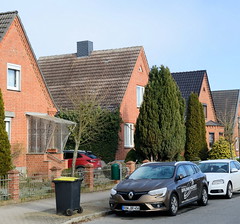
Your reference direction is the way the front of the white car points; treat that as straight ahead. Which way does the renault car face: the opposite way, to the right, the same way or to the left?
the same way

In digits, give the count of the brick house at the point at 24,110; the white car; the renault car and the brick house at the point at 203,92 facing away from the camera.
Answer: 0

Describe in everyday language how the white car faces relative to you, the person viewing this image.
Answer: facing the viewer and to the left of the viewer

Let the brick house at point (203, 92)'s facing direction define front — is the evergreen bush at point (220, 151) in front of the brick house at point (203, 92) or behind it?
in front

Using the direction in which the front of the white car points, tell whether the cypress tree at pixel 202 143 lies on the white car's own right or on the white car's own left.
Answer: on the white car's own right

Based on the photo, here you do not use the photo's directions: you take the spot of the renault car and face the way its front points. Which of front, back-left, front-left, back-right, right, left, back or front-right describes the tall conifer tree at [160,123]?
back-right

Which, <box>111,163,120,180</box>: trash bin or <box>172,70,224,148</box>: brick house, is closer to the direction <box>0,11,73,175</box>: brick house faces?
the trash bin

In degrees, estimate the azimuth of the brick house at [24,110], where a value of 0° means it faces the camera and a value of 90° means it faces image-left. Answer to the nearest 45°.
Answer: approximately 315°

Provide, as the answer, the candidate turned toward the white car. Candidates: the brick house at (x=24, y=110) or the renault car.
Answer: the brick house

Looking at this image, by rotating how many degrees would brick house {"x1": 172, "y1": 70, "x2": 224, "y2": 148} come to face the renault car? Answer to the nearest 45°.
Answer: approximately 45° to its right

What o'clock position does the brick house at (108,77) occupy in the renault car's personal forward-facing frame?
The brick house is roughly at 4 o'clock from the renault car.

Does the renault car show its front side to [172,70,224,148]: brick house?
no

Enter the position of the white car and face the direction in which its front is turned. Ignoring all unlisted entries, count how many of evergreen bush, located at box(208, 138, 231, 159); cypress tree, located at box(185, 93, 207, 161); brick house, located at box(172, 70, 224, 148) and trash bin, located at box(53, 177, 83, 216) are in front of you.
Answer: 1

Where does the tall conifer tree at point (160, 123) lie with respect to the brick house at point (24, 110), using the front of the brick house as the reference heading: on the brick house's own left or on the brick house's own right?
on the brick house's own left

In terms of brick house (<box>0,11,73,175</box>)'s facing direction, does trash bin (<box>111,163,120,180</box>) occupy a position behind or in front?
in front

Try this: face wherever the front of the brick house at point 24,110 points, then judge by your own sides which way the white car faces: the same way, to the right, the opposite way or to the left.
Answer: to the right

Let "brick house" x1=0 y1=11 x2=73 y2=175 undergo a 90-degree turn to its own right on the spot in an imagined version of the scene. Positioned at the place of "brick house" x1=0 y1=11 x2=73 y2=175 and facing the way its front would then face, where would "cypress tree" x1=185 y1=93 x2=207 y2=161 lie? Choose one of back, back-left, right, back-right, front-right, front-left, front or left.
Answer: back

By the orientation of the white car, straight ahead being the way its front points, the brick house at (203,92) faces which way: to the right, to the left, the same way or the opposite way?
to the left

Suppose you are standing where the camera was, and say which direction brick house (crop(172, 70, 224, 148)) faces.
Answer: facing the viewer and to the right of the viewer

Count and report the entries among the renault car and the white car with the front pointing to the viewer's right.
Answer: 0

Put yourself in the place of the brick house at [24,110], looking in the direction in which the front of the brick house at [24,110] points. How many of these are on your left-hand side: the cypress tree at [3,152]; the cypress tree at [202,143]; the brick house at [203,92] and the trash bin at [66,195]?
2
